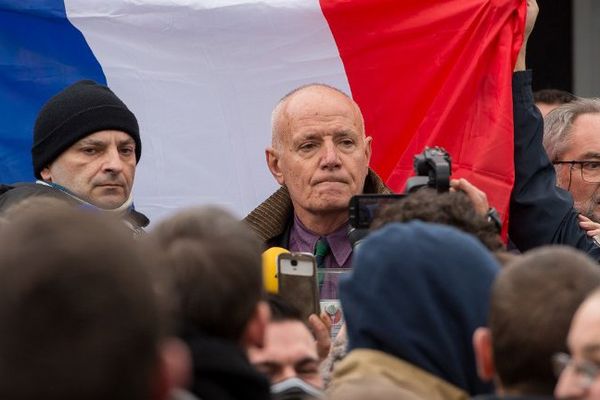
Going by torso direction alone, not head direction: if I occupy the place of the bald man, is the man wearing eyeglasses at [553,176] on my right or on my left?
on my left

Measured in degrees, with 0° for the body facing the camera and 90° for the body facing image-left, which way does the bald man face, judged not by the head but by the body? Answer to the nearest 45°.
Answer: approximately 0°

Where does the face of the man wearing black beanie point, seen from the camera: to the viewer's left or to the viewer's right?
to the viewer's right
